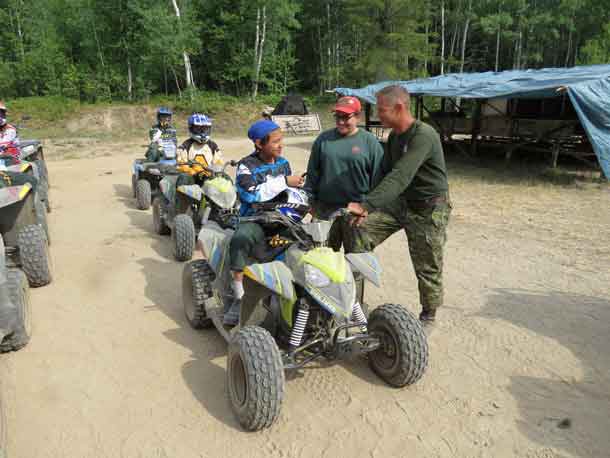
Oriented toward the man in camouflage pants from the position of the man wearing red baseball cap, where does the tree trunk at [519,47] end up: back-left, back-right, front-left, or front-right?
back-left

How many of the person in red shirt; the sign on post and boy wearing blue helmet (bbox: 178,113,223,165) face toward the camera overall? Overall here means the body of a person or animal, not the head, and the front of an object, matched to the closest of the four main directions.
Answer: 3

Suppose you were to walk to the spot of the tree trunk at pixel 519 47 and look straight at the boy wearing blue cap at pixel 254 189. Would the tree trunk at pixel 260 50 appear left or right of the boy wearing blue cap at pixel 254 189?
right

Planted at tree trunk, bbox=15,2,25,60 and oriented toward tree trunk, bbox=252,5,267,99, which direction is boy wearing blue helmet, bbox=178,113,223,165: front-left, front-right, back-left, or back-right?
front-right

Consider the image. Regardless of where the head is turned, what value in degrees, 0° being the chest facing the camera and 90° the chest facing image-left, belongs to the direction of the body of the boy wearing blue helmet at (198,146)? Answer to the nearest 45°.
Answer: approximately 0°

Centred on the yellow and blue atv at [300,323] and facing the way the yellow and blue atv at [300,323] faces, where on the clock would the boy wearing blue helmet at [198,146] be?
The boy wearing blue helmet is roughly at 7 o'clock from the yellow and blue atv.

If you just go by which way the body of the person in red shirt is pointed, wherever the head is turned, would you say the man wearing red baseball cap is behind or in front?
in front

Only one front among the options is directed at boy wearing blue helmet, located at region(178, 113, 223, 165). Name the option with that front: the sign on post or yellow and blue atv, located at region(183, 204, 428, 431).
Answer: the sign on post

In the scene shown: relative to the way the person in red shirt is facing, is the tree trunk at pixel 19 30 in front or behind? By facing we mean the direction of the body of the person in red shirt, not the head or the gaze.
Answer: behind

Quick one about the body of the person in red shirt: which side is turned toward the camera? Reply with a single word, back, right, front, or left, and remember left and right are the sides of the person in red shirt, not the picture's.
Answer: front

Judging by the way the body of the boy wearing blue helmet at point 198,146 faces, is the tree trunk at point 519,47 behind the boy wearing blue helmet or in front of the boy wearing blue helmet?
behind

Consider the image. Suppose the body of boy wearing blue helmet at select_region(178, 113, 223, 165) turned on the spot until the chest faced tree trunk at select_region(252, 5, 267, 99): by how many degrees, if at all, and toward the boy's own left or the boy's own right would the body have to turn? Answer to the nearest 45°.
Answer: approximately 180°

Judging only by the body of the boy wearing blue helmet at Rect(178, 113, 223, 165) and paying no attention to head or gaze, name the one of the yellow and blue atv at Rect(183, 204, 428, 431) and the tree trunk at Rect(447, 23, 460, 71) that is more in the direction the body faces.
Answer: the yellow and blue atv

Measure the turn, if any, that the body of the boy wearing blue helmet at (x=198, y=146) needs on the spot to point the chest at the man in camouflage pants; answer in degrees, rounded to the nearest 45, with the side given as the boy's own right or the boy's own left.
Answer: approximately 45° to the boy's own left

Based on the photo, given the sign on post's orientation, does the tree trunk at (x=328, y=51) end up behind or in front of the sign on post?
behind

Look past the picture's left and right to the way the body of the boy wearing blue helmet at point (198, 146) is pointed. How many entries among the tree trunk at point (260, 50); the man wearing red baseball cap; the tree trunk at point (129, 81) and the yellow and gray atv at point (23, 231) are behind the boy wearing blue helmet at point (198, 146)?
2

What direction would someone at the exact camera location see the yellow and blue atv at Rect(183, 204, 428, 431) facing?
facing the viewer and to the right of the viewer

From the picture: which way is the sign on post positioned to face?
toward the camera
